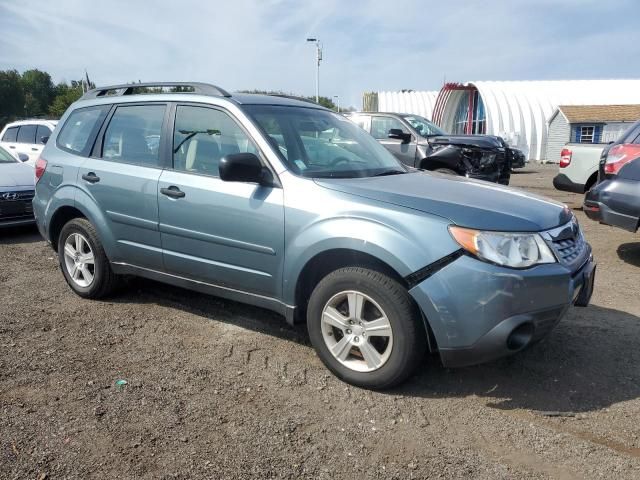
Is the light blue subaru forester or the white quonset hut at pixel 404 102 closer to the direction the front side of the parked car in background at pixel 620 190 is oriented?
the white quonset hut

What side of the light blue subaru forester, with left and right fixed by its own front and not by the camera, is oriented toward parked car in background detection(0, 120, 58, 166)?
back

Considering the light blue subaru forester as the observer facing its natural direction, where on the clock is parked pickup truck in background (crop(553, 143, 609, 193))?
The parked pickup truck in background is roughly at 9 o'clock from the light blue subaru forester.

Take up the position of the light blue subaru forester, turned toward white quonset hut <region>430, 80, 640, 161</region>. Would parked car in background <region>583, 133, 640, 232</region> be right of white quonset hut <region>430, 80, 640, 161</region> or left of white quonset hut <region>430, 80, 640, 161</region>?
right

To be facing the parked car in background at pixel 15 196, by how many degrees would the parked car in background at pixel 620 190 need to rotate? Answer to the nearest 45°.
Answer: approximately 135° to its left

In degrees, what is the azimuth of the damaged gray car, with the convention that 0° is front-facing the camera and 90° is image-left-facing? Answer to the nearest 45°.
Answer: approximately 315°

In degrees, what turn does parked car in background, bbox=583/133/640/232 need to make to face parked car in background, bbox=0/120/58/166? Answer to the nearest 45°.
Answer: approximately 135° to its left

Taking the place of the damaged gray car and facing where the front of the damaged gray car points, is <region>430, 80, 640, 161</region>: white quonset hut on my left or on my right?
on my left

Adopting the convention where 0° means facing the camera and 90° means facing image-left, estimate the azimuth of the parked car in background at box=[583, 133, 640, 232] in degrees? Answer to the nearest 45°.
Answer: approximately 225°

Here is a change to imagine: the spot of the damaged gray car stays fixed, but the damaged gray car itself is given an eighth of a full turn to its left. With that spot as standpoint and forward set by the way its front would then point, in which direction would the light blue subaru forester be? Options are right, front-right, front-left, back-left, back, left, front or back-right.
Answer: right

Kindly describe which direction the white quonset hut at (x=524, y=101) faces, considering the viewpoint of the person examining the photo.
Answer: facing the viewer and to the left of the viewer

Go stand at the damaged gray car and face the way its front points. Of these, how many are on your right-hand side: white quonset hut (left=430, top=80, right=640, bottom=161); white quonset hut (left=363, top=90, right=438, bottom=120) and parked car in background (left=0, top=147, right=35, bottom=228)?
1

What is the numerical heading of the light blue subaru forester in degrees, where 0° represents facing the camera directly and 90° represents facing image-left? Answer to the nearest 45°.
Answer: approximately 315°

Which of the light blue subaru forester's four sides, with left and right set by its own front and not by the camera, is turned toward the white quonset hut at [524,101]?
left
